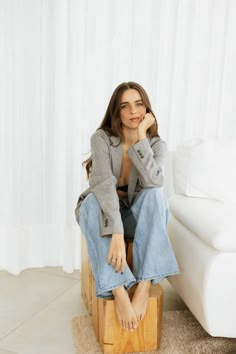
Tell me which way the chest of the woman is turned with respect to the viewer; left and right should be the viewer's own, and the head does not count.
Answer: facing the viewer

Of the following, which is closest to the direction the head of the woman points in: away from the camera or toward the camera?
toward the camera
